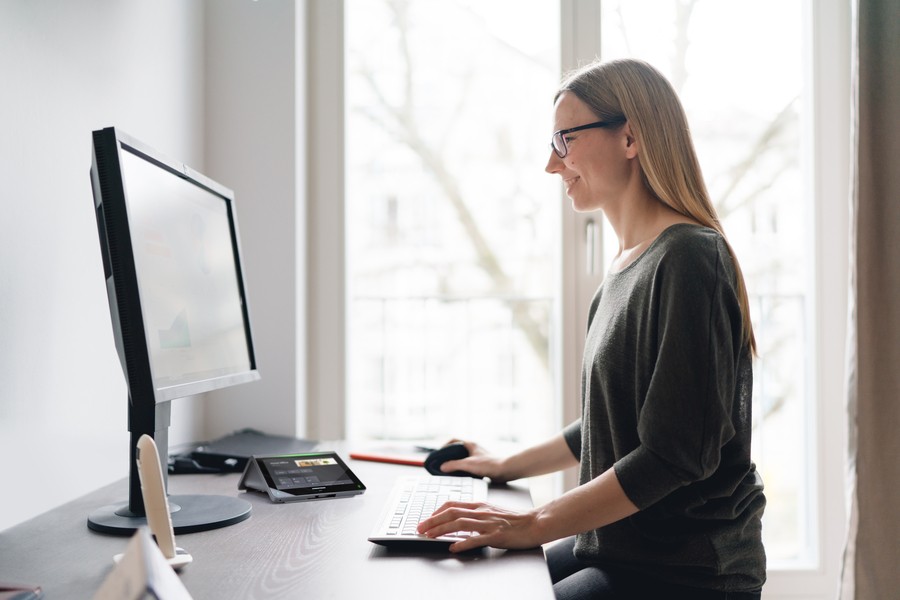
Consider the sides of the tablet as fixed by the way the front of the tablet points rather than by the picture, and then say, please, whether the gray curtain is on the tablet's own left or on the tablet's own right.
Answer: on the tablet's own left

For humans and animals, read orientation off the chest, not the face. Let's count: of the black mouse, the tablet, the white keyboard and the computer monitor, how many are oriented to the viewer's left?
1

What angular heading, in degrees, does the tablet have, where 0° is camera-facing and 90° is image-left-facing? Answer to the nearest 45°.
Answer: approximately 315°

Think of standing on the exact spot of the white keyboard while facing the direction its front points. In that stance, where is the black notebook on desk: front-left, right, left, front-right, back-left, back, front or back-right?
back-left

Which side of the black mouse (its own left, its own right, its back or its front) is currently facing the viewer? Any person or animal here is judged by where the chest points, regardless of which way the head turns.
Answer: left

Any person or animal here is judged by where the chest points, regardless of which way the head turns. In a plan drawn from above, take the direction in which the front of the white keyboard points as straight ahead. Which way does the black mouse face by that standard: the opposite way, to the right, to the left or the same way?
the opposite way

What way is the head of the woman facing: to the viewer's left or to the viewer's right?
to the viewer's left

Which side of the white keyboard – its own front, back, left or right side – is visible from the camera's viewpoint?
right

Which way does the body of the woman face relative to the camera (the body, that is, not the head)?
to the viewer's left
